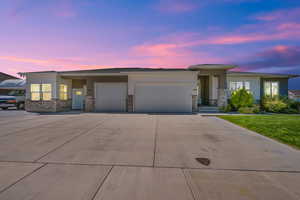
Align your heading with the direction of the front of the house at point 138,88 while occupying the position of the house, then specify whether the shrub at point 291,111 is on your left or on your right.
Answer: on your left

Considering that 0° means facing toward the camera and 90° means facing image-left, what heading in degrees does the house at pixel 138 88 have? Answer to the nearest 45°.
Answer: approximately 0°

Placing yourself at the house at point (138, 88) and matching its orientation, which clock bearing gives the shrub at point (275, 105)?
The shrub is roughly at 9 o'clock from the house.
